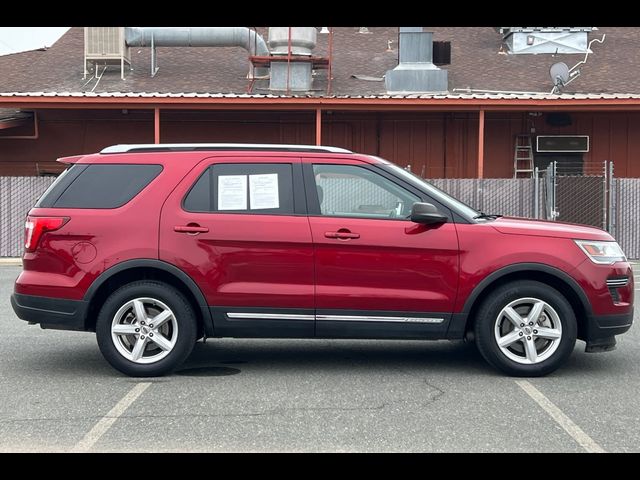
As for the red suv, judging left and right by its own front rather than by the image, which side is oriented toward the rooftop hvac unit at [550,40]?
left

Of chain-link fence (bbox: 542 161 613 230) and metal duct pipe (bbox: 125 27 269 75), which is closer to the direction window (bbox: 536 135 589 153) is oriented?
the chain-link fence

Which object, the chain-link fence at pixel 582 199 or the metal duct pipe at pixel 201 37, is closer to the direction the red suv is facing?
the chain-link fence

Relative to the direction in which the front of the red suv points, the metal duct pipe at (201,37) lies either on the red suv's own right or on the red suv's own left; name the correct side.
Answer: on the red suv's own left

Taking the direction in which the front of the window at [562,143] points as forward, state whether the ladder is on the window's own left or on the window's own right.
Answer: on the window's own right

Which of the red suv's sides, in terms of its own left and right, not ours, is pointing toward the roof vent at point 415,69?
left

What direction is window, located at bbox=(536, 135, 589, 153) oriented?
toward the camera

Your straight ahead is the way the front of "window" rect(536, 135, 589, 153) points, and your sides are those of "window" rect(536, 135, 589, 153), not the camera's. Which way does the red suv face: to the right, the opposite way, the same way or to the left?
to the left

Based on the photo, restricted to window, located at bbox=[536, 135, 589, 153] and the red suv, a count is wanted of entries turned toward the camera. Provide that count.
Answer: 1

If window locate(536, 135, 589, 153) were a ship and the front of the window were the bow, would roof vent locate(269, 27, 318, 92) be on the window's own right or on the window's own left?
on the window's own right

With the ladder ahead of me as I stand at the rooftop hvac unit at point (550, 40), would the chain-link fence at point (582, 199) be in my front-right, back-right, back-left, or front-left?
front-left

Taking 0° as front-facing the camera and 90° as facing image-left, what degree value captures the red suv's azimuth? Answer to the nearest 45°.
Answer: approximately 270°

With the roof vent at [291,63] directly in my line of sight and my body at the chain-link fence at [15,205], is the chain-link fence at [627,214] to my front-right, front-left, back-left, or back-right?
front-right

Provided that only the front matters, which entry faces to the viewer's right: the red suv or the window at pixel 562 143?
the red suv

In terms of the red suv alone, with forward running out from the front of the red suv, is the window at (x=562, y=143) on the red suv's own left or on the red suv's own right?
on the red suv's own left
